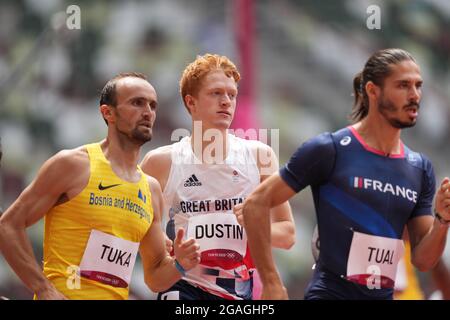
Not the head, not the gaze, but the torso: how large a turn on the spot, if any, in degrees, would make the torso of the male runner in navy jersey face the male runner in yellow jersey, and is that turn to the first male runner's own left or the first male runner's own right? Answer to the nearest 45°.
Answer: approximately 135° to the first male runner's own right

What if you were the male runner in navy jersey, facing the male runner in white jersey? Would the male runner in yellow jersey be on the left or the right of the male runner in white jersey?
left

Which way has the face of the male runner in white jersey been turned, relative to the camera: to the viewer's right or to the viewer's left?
to the viewer's right

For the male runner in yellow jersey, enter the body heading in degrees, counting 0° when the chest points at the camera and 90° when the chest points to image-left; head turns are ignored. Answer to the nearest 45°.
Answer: approximately 315°

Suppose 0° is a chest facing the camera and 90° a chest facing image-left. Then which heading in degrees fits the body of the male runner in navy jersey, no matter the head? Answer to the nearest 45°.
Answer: approximately 315°

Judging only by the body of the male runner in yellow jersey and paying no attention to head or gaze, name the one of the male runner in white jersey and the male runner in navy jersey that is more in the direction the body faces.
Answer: the male runner in navy jersey

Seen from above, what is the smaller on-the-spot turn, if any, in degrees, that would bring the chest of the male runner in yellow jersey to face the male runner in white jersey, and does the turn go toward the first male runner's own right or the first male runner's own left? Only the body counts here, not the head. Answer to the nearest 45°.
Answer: approximately 90° to the first male runner's own left

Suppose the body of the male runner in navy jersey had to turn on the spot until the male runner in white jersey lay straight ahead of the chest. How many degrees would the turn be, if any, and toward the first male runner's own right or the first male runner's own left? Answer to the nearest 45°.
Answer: approximately 180°
